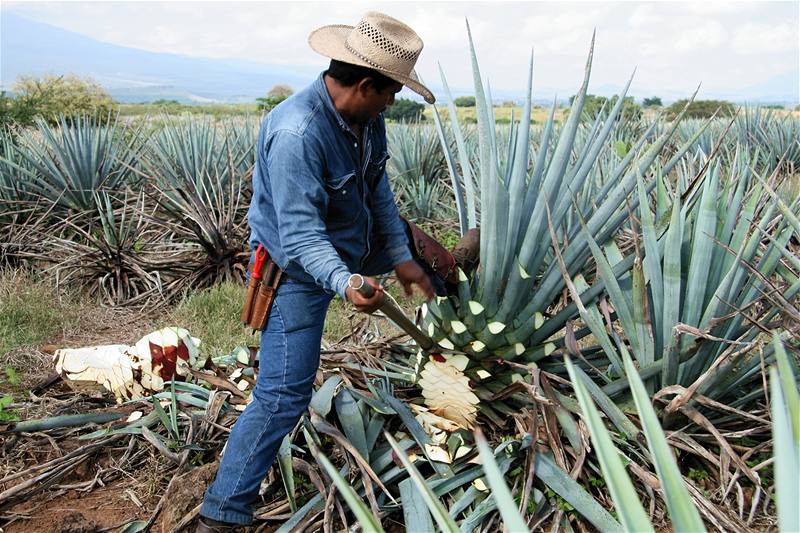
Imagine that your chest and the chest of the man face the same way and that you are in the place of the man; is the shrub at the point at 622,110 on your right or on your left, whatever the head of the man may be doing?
on your left

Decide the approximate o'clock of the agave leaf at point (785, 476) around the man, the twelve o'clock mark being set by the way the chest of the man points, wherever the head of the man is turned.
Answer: The agave leaf is roughly at 1 o'clock from the man.

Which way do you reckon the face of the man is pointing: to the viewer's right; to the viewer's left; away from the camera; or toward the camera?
to the viewer's right

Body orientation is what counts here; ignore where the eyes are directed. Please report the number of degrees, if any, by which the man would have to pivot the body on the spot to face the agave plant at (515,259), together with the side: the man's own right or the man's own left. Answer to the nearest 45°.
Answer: approximately 45° to the man's own left

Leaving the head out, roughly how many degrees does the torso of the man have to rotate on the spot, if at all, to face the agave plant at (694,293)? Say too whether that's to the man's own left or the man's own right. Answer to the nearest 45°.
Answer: approximately 45° to the man's own left

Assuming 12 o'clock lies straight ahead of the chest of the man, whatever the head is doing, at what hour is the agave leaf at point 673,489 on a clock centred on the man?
The agave leaf is roughly at 1 o'clock from the man.

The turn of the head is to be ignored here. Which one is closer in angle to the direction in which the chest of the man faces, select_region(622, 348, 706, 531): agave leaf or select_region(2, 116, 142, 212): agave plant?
the agave leaf

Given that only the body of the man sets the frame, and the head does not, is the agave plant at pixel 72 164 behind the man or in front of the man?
behind
